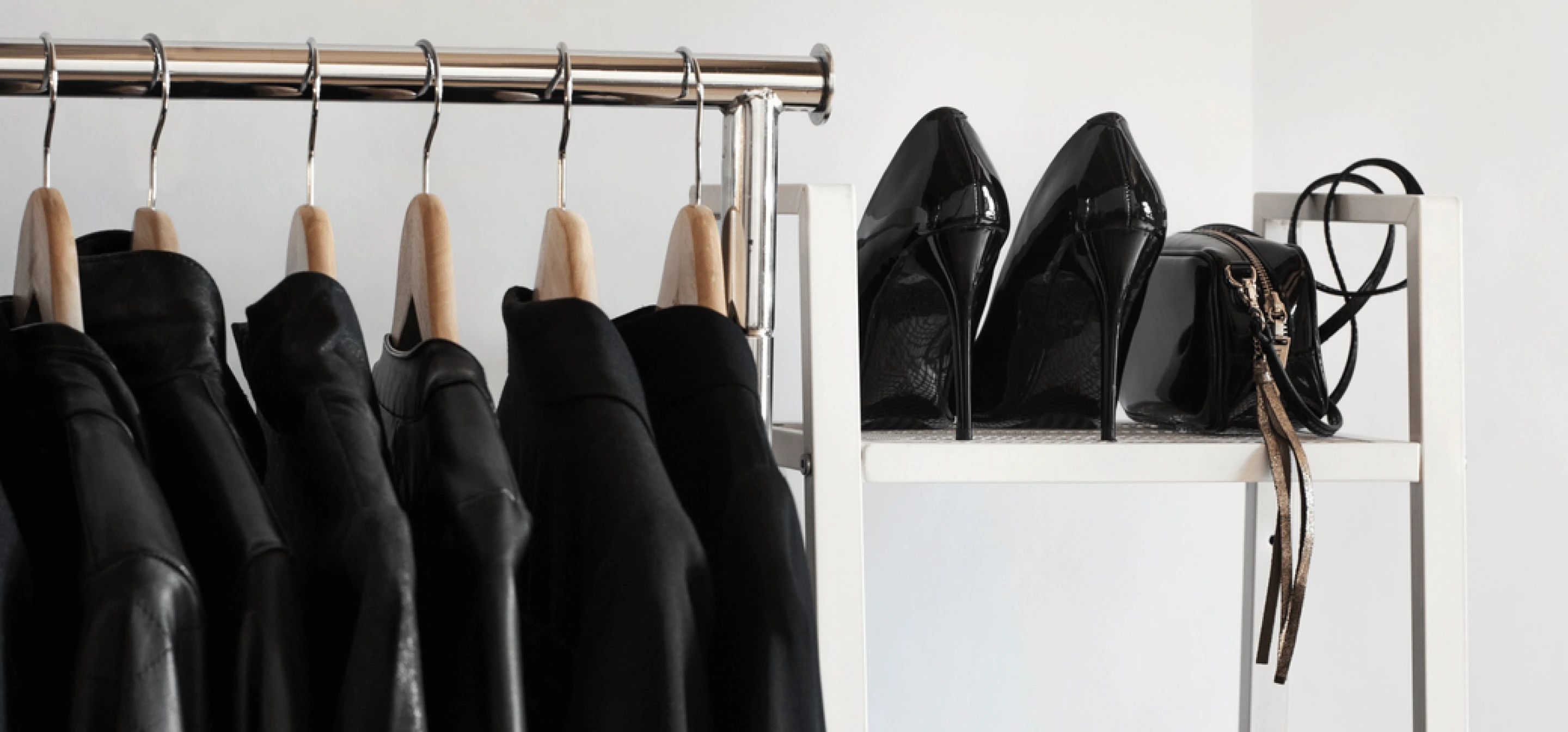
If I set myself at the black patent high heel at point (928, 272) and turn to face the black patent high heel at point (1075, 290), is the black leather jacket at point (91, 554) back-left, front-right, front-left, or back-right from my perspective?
back-right

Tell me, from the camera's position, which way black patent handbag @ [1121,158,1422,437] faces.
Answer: facing the viewer and to the left of the viewer

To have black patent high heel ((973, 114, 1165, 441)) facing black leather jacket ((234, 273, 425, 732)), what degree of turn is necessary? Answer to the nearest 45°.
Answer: approximately 90° to its left

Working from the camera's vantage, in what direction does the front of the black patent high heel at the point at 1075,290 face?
facing away from the viewer and to the left of the viewer

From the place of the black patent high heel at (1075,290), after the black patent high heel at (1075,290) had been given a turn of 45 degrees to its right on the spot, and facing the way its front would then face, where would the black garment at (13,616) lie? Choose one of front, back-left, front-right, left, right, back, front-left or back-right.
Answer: back-left

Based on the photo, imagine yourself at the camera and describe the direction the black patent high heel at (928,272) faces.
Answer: facing away from the viewer and to the left of the viewer

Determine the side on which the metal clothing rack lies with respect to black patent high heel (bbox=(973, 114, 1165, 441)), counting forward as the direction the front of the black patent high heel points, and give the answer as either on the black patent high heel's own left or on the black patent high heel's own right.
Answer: on the black patent high heel's own left

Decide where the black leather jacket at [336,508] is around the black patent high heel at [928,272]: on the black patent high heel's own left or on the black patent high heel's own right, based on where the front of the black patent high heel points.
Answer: on the black patent high heel's own left
